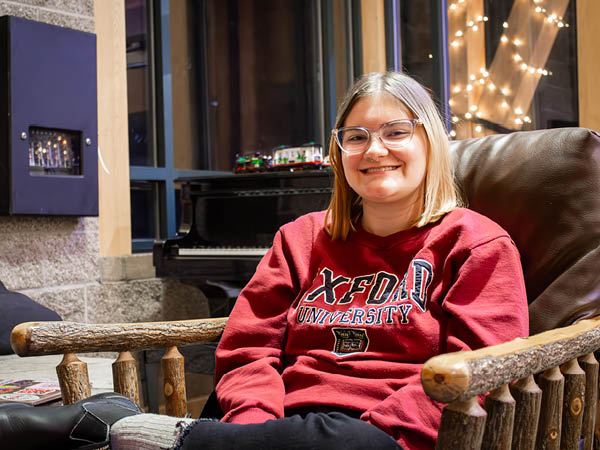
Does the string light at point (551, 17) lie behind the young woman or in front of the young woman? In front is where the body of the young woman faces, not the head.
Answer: behind

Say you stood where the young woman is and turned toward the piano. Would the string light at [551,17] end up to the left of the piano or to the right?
right

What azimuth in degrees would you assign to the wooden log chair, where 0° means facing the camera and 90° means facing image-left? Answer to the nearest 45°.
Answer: approximately 45°

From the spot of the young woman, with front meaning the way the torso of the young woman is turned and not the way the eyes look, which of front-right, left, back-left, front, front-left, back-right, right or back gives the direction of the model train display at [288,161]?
back-right

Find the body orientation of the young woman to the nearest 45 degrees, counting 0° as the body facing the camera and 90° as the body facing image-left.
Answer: approximately 45°

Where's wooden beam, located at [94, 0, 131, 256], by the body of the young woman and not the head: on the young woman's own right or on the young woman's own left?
on the young woman's own right

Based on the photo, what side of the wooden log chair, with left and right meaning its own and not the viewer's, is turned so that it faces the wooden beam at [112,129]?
right
